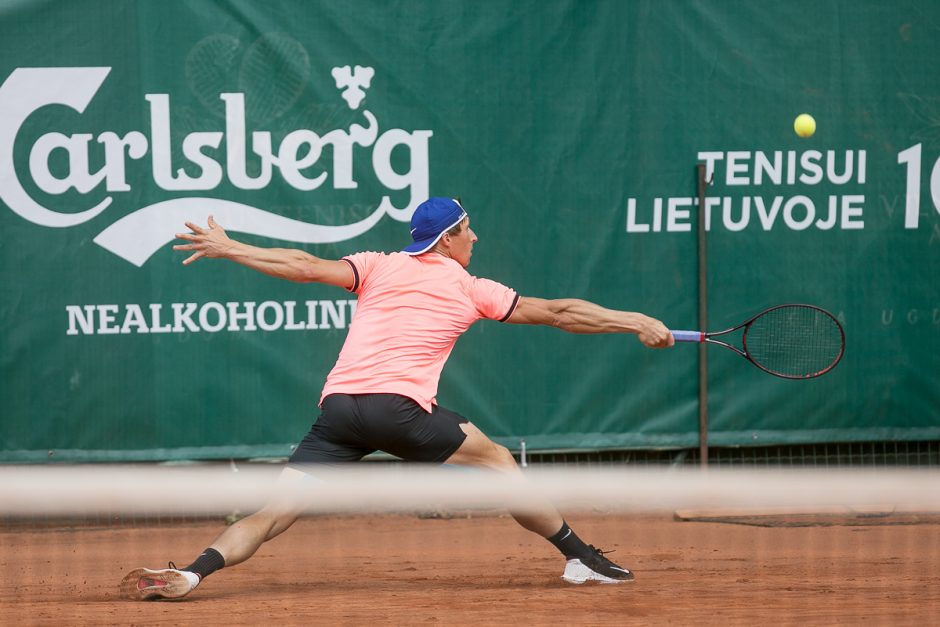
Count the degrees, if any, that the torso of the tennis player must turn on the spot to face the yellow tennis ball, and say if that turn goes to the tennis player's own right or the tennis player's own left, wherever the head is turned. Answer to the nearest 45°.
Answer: approximately 90° to the tennis player's own right

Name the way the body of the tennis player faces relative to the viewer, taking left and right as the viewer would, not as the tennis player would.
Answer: facing away from the viewer and to the right of the viewer

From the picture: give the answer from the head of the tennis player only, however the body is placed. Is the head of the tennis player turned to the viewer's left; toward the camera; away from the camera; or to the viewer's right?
to the viewer's right
